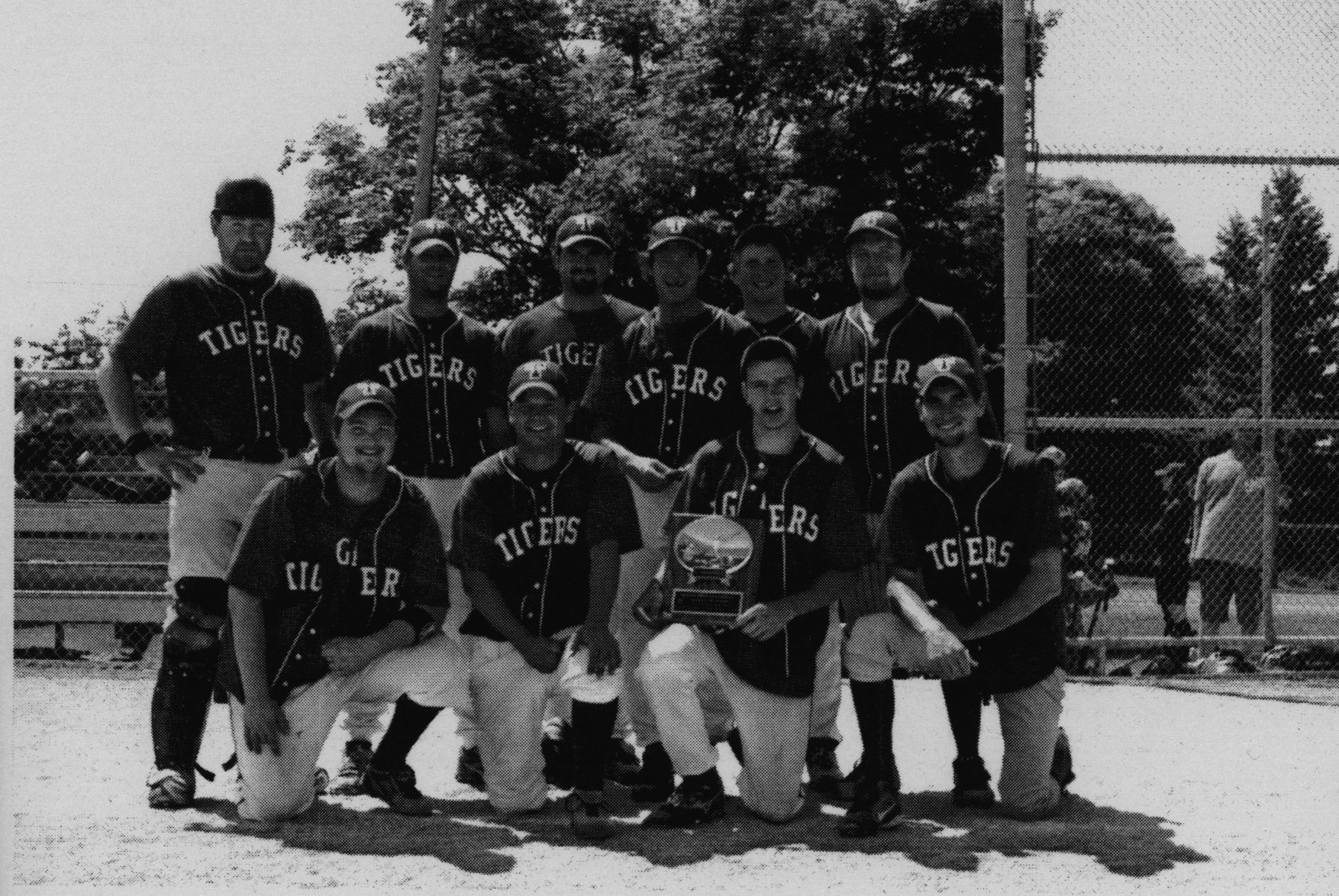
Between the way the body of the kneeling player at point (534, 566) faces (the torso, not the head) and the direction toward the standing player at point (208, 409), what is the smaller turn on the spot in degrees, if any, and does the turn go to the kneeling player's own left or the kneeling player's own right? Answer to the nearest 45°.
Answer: approximately 90° to the kneeling player's own right

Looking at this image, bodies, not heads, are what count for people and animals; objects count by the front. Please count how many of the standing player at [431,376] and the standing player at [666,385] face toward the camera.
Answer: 2

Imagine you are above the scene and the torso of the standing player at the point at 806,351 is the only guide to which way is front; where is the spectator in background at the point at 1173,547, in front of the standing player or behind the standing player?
behind

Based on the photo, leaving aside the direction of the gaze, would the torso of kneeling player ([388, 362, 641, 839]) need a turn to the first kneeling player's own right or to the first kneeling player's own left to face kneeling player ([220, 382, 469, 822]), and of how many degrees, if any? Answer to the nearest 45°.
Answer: approximately 90° to the first kneeling player's own right

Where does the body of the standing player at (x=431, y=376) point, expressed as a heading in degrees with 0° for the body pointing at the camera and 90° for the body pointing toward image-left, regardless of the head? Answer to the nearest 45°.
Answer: approximately 0°
